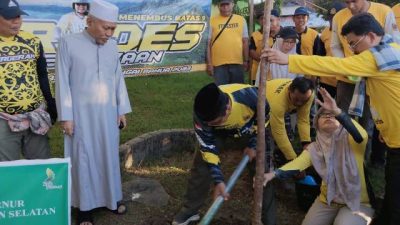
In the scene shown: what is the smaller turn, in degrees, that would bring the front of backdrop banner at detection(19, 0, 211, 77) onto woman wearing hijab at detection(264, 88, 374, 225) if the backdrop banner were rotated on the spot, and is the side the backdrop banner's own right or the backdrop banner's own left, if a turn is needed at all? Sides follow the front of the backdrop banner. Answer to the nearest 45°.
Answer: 0° — it already faces them

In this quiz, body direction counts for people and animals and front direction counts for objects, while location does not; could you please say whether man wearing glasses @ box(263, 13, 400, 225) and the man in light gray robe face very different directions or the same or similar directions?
very different directions

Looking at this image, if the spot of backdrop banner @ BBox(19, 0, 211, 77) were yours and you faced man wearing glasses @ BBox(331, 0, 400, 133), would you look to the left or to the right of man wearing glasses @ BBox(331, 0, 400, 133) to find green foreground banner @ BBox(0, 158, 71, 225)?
right

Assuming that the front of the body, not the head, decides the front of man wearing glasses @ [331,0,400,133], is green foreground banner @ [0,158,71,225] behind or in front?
in front

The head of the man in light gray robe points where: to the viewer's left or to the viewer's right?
to the viewer's right

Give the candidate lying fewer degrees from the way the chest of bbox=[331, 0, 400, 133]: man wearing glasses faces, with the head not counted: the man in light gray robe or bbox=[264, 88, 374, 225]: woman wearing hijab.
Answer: the woman wearing hijab

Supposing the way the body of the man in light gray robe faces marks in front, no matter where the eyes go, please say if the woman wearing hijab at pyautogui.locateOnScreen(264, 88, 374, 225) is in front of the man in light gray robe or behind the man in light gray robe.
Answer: in front

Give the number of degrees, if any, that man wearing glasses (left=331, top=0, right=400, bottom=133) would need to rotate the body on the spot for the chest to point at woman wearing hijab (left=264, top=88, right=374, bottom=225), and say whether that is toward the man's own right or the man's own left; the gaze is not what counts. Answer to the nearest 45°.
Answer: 0° — they already face them

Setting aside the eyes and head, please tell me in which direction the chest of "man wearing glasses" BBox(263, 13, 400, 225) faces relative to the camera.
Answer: to the viewer's left

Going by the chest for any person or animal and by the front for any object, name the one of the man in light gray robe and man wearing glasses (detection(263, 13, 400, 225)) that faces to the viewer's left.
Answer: the man wearing glasses
